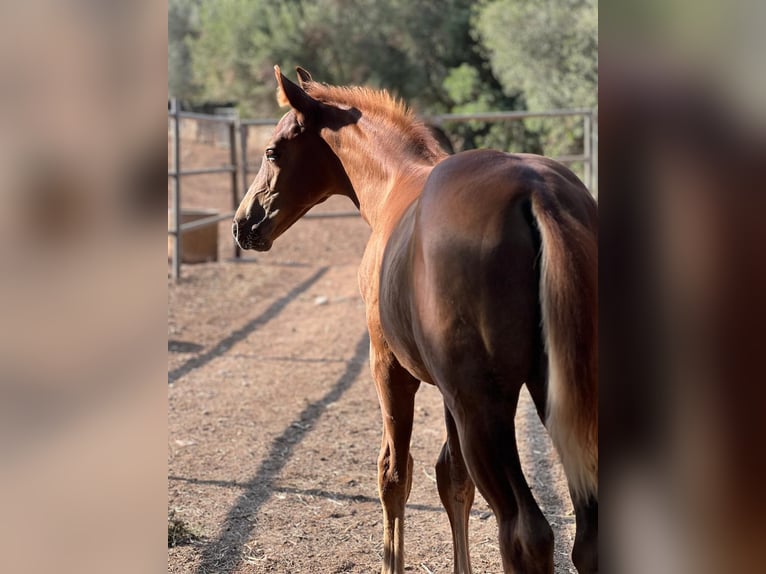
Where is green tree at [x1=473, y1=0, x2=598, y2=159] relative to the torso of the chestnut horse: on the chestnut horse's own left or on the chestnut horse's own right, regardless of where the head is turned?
on the chestnut horse's own right

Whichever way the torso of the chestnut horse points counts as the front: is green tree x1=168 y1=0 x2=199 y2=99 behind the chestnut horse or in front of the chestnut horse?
in front

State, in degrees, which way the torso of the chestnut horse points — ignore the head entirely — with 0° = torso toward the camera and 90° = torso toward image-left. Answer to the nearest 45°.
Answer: approximately 135°
